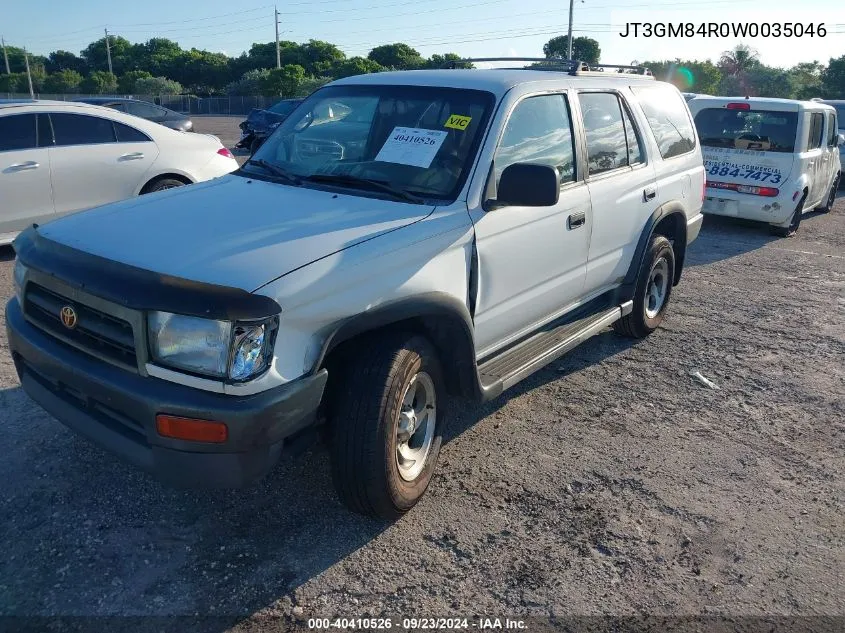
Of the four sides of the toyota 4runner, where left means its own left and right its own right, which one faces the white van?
back

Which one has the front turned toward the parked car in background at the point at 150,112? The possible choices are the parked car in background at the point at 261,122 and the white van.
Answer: the parked car in background at the point at 261,122

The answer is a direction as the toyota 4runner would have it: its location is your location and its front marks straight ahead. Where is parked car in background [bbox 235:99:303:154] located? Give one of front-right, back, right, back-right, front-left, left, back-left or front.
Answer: back-right

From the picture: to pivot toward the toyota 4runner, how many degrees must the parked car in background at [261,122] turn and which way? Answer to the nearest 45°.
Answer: approximately 45° to its left

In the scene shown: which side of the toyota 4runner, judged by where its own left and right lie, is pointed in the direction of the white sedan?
right

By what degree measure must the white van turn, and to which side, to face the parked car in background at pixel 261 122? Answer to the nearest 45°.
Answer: approximately 90° to its left

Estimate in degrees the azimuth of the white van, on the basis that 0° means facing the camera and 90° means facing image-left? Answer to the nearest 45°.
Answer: approximately 225°

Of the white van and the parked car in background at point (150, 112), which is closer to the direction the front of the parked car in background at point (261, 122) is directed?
the parked car in background

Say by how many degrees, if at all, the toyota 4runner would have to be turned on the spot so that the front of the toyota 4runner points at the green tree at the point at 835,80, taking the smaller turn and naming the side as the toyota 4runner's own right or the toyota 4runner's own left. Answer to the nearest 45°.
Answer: approximately 180°

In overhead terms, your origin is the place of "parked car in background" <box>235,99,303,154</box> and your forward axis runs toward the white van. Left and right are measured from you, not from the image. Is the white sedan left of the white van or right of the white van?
right

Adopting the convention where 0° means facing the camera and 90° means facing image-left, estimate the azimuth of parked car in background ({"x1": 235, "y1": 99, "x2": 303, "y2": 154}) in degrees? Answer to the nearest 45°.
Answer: approximately 45°

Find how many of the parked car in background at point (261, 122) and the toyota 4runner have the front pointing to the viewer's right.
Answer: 0
